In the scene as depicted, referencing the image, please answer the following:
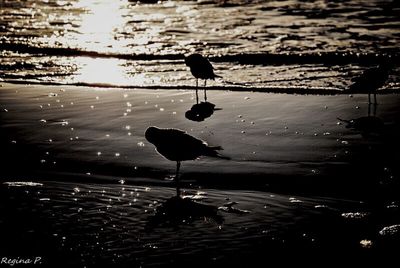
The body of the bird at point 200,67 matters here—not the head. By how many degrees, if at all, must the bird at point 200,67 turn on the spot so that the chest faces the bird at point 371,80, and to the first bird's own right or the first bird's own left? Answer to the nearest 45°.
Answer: approximately 135° to the first bird's own left

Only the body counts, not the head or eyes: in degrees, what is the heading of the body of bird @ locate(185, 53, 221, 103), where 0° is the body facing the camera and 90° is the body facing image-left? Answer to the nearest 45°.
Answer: approximately 90°

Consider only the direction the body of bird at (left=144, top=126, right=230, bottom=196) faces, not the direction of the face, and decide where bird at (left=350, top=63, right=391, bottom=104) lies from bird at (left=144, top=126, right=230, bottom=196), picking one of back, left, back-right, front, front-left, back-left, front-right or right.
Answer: back-right

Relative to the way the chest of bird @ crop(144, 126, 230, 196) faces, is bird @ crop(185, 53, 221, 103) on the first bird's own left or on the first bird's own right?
on the first bird's own right

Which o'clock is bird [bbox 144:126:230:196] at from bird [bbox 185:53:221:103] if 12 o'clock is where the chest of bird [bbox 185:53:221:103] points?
bird [bbox 144:126:230:196] is roughly at 9 o'clock from bird [bbox 185:53:221:103].

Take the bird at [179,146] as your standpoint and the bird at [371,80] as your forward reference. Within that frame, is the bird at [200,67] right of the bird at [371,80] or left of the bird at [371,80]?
left

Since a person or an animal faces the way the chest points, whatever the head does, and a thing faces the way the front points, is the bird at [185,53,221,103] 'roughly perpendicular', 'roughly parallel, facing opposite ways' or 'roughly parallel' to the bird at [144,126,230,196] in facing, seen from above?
roughly parallel

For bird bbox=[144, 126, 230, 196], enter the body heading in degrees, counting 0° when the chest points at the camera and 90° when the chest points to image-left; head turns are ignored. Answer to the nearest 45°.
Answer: approximately 90°

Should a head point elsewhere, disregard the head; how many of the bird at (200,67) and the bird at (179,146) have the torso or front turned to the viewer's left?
2
